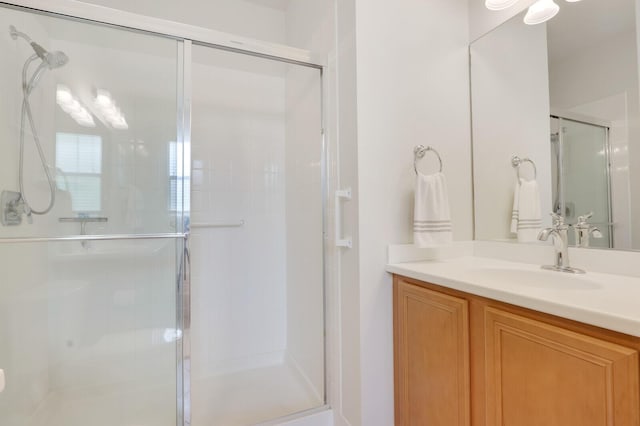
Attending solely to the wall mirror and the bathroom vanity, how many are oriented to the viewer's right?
0

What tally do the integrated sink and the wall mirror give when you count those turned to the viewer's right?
0

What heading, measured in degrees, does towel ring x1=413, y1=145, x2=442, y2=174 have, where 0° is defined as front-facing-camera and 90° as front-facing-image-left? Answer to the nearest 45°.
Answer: approximately 315°

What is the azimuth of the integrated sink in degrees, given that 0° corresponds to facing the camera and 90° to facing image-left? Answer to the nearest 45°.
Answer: approximately 45°

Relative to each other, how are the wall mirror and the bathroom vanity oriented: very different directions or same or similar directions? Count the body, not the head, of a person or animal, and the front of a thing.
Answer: same or similar directions

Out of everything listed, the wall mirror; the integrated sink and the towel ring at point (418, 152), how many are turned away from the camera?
0

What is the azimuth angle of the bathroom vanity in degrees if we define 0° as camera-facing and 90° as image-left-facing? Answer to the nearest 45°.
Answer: approximately 45°

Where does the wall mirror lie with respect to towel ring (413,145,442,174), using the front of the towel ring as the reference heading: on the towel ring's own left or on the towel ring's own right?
on the towel ring's own left
